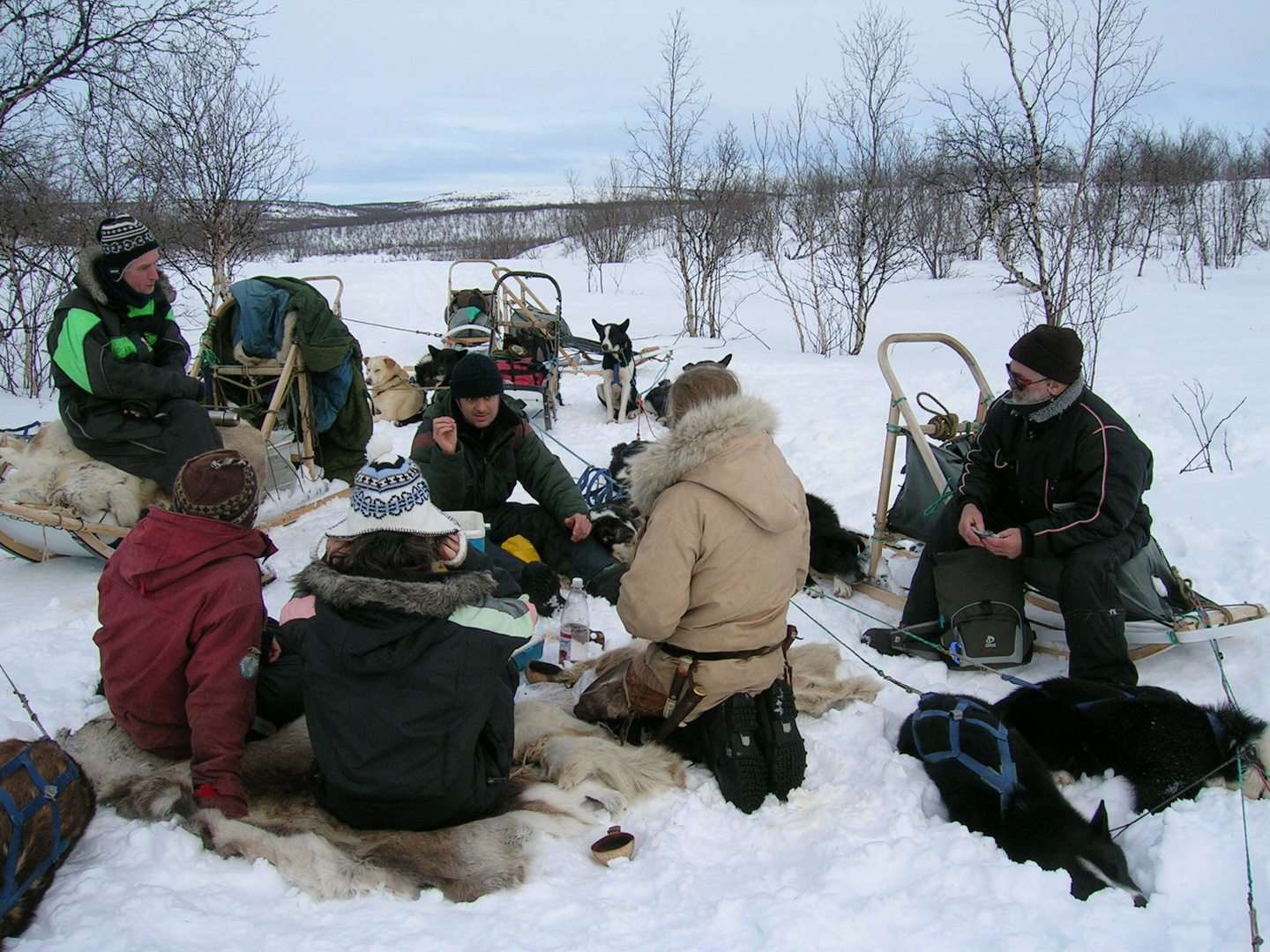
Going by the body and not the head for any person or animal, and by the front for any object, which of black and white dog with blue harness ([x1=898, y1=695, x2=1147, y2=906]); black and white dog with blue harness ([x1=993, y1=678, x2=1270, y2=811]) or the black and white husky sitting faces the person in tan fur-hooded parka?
the black and white husky sitting

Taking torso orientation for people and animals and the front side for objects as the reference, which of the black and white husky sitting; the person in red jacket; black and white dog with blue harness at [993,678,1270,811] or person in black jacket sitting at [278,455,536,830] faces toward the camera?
the black and white husky sitting

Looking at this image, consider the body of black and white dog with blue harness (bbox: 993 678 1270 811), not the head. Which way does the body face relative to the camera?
to the viewer's right

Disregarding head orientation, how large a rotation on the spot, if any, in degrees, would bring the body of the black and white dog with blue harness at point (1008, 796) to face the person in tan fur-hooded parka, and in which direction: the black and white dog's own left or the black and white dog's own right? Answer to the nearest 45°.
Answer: approximately 135° to the black and white dog's own right

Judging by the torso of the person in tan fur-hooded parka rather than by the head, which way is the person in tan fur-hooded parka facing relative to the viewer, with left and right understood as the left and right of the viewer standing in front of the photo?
facing away from the viewer and to the left of the viewer

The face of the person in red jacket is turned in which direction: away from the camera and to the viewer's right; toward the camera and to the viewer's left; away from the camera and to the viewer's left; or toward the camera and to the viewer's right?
away from the camera and to the viewer's right

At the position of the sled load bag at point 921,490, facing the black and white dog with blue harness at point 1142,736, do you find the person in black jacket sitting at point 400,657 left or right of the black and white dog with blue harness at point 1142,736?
right

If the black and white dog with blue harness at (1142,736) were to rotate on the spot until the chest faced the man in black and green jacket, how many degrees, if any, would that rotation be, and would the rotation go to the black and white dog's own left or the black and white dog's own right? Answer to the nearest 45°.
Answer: approximately 180°

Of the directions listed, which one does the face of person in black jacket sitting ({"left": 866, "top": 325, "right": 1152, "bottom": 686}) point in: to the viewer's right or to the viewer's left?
to the viewer's left

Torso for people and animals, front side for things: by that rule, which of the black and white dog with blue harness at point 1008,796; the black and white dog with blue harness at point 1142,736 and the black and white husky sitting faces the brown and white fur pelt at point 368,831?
the black and white husky sitting

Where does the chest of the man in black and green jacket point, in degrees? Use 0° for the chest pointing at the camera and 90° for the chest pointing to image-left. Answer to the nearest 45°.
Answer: approximately 315°
